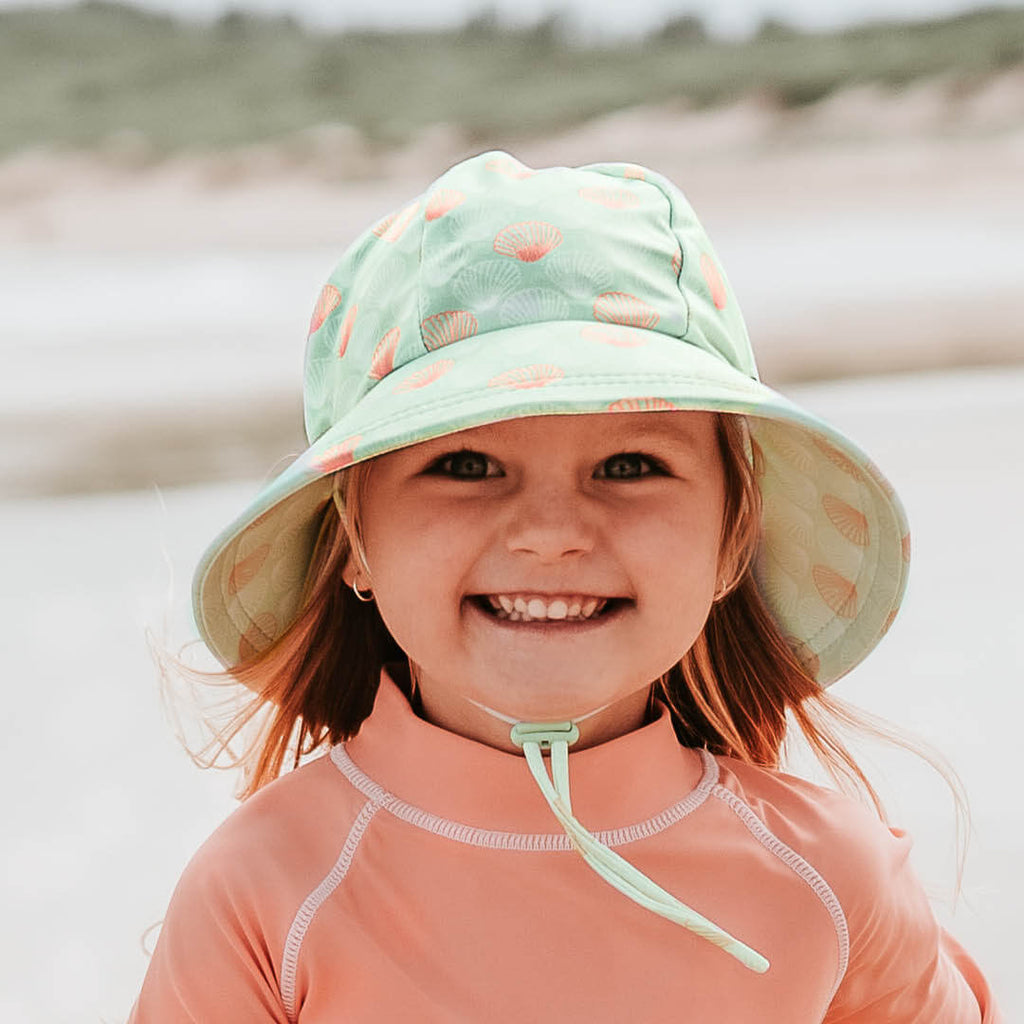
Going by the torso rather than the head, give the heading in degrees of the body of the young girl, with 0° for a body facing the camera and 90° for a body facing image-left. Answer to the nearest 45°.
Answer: approximately 0°
